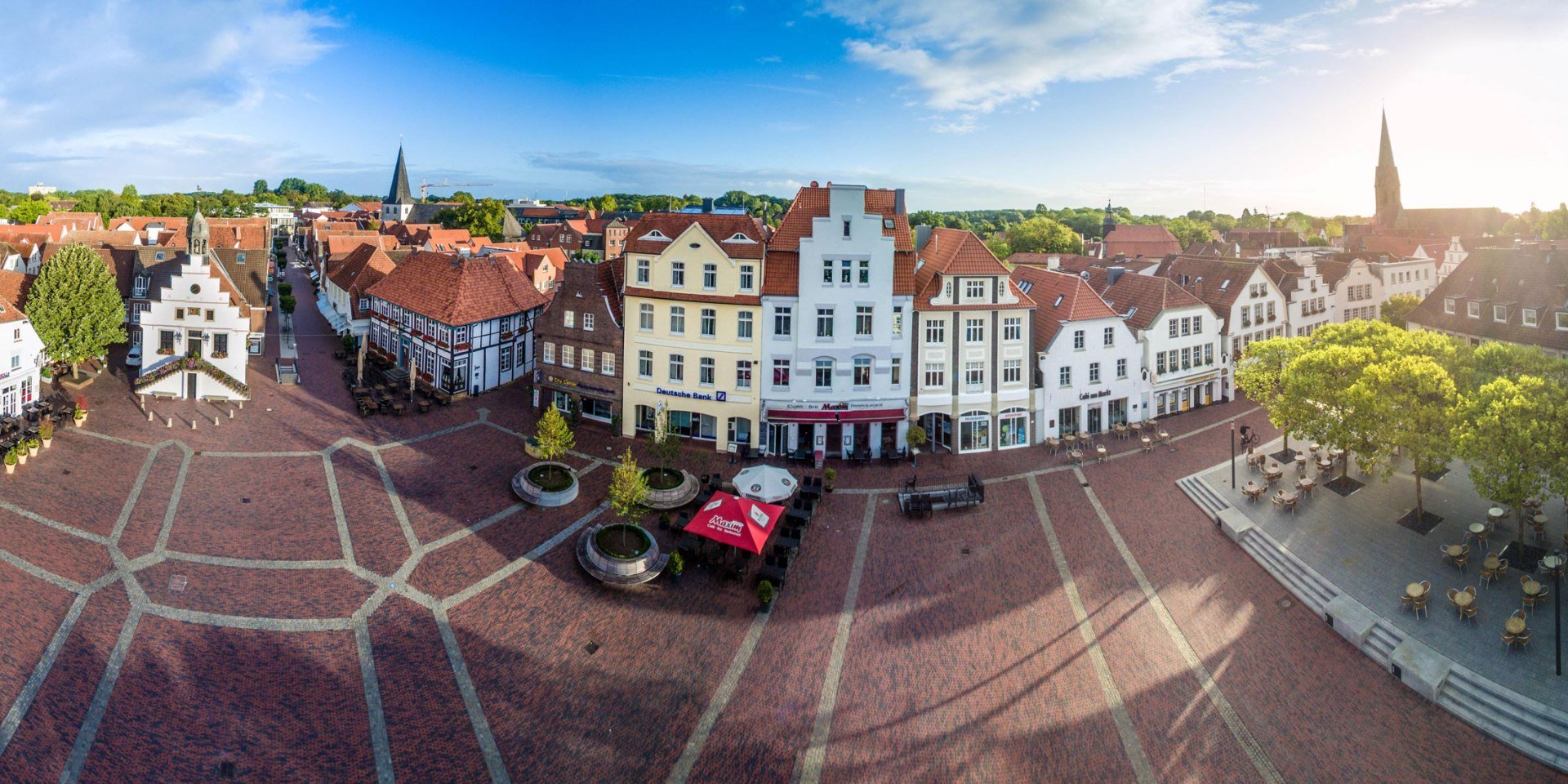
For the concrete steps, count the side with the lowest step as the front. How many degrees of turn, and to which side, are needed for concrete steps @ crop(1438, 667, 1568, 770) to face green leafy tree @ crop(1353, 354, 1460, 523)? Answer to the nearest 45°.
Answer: approximately 135° to its right

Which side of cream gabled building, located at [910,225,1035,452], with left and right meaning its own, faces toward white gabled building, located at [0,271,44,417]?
right

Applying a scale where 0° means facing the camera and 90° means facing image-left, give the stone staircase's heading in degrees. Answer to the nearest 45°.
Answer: approximately 45°

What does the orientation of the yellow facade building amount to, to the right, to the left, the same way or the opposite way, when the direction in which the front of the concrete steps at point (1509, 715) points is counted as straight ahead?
to the left

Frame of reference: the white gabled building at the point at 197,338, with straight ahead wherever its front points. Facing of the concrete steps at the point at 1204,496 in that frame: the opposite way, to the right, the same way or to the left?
to the right

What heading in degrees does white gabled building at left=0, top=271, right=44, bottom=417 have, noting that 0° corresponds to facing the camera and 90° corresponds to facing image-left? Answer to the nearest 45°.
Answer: approximately 315°
